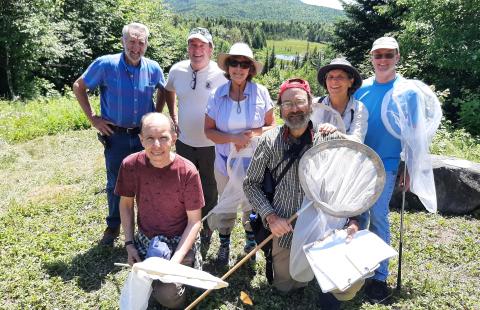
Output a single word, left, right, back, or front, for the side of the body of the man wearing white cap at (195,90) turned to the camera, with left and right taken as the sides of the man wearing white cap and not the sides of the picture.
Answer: front

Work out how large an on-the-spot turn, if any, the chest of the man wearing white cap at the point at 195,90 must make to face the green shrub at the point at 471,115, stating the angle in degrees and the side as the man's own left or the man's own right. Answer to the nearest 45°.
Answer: approximately 135° to the man's own left

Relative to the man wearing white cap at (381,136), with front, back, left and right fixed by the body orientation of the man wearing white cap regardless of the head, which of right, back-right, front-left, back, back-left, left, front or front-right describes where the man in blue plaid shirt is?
right

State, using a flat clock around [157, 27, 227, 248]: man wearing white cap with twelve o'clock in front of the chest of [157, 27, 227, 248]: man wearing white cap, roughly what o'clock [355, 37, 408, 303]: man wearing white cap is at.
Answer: [355, 37, 408, 303]: man wearing white cap is roughly at 10 o'clock from [157, 27, 227, 248]: man wearing white cap.

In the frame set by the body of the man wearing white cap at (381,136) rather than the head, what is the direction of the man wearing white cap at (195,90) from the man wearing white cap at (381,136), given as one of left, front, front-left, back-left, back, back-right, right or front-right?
right

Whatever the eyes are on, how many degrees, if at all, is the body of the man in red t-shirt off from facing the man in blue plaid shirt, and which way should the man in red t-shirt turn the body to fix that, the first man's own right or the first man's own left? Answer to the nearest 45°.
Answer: approximately 180°

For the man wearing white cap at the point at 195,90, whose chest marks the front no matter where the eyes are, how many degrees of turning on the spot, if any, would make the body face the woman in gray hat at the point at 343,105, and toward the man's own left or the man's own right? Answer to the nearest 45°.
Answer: approximately 45° to the man's own left

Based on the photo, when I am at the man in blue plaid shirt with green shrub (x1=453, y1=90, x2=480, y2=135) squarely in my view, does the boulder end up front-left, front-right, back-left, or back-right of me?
front-right

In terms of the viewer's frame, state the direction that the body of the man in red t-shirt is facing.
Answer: toward the camera

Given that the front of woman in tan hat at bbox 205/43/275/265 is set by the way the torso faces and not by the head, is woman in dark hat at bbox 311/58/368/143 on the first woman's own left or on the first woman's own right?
on the first woman's own left

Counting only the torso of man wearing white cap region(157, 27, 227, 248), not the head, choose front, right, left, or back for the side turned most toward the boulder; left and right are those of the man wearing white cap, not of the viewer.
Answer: left
